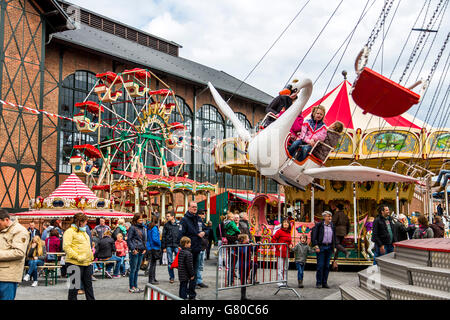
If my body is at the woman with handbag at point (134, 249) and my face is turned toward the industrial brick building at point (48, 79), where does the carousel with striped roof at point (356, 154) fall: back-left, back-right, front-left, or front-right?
front-right

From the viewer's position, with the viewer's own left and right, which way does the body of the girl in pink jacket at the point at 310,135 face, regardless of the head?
facing the viewer and to the left of the viewer

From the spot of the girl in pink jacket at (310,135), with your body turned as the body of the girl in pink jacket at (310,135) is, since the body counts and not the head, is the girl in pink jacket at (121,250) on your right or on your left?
on your right

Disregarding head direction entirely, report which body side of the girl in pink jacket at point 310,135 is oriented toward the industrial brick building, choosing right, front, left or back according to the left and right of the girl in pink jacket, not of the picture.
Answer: right

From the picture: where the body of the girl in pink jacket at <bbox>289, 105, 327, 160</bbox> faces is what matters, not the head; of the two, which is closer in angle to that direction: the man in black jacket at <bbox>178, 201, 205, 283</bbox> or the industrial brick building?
the man in black jacket

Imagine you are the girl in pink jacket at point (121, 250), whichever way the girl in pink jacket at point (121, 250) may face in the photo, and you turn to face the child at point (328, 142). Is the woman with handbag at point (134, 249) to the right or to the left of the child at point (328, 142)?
right

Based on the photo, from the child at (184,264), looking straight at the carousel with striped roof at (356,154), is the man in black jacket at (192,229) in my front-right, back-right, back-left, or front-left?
front-left

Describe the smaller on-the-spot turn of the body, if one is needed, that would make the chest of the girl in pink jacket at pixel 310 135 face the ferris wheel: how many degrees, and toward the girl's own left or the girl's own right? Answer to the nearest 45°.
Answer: approximately 90° to the girl's own right

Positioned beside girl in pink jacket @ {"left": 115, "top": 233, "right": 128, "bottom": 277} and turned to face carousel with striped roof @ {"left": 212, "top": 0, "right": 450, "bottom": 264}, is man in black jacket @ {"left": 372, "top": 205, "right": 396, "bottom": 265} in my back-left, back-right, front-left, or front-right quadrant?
front-right
